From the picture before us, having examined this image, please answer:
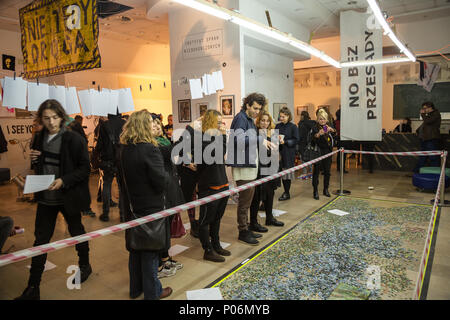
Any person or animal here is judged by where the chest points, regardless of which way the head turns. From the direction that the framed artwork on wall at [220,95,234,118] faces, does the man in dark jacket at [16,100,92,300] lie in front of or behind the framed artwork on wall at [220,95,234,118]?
in front

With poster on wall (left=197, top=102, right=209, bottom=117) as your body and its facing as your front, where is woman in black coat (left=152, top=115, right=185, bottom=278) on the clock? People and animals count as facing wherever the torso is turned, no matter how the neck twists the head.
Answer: The woman in black coat is roughly at 12 o'clock from the poster on wall.

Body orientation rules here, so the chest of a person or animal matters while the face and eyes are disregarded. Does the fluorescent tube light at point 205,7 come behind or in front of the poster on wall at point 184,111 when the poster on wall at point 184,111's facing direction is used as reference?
in front

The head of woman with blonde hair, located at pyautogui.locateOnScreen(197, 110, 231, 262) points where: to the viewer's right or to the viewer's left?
to the viewer's right

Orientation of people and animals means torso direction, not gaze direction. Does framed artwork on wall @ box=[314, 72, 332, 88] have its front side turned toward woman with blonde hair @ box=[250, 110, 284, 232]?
yes

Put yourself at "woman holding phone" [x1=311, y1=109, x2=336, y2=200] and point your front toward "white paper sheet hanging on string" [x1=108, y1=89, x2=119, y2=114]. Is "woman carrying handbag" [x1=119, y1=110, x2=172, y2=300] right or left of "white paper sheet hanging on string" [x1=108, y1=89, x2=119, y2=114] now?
left
